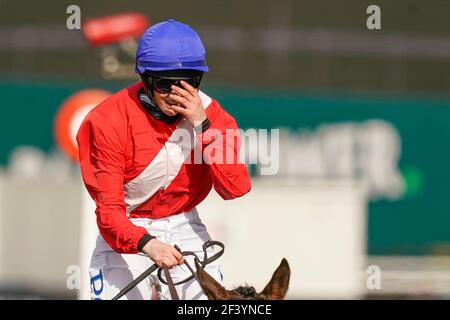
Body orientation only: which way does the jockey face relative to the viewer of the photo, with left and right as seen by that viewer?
facing the viewer and to the right of the viewer
